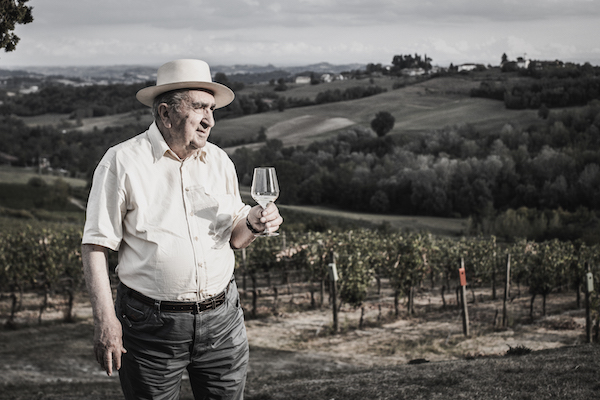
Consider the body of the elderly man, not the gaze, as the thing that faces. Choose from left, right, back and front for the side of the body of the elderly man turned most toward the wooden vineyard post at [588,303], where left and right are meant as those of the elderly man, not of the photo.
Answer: left

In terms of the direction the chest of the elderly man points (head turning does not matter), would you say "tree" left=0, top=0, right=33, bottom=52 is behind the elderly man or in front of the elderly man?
behind
